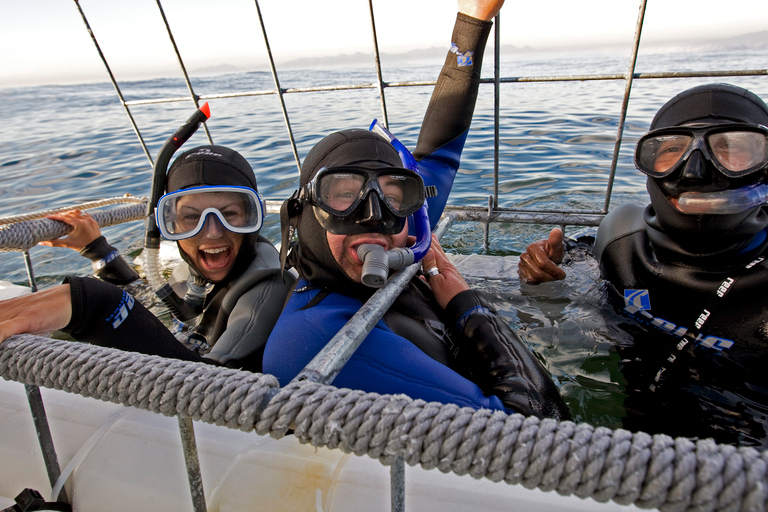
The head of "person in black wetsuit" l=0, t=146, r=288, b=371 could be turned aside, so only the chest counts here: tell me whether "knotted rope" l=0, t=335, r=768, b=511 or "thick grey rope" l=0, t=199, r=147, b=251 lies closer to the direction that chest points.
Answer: the knotted rope

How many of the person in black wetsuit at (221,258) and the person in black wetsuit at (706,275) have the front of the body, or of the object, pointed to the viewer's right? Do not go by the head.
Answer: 0

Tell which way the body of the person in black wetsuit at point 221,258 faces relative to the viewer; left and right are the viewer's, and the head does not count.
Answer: facing the viewer and to the left of the viewer

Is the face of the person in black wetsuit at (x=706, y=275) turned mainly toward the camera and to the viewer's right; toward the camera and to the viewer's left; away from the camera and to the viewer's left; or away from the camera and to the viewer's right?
toward the camera and to the viewer's left

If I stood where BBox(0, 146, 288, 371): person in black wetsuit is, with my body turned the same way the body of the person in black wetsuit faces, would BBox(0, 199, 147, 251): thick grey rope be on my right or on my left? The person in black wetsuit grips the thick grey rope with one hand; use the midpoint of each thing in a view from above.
on my right

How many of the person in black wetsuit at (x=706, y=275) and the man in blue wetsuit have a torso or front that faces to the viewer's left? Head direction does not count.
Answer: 0

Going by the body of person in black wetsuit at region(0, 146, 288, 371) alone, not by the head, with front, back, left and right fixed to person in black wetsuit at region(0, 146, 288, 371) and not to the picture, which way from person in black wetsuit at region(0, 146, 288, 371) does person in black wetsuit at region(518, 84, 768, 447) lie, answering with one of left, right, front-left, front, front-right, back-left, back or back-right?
left

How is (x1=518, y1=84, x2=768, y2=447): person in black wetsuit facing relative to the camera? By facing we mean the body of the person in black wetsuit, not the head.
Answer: toward the camera

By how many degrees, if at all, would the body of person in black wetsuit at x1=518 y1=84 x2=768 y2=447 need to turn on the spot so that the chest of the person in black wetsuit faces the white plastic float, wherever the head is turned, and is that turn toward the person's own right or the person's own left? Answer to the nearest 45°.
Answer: approximately 45° to the person's own right

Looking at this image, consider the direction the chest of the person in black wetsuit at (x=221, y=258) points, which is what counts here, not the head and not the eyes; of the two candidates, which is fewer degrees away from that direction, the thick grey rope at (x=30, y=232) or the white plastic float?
the white plastic float

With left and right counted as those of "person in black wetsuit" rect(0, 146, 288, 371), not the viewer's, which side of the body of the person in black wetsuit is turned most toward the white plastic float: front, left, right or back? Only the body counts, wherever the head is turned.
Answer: front

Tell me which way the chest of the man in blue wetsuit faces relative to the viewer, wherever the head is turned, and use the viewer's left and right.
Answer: facing the viewer and to the right of the viewer

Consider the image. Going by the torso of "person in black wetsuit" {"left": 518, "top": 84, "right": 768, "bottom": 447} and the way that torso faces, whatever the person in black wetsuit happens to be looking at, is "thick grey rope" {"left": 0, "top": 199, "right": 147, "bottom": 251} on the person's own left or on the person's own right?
on the person's own right

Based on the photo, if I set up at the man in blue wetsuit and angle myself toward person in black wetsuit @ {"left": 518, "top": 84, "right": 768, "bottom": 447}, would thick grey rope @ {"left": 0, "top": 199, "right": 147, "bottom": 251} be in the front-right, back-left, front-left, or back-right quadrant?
back-left

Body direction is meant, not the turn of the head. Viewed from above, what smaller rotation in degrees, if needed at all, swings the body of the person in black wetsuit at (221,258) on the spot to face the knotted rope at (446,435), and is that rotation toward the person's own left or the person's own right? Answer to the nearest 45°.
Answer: approximately 45° to the person's own left

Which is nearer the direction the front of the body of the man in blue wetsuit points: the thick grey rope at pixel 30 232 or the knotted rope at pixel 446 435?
the knotted rope
